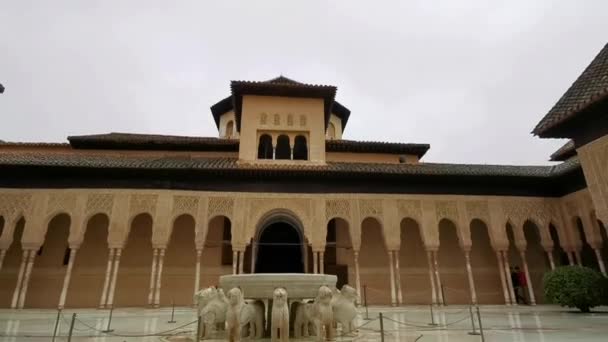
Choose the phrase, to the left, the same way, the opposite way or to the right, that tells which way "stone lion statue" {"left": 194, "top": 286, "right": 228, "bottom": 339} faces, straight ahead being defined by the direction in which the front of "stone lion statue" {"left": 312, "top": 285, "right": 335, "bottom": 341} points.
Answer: to the right

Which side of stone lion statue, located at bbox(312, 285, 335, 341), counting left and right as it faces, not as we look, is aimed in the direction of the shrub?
left

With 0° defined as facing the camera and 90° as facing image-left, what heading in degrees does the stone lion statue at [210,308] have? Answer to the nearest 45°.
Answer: approximately 45°

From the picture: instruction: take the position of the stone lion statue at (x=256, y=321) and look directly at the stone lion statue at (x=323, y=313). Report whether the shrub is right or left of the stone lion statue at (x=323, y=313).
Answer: left

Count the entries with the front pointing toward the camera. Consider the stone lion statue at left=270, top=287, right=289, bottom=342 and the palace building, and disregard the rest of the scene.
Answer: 2

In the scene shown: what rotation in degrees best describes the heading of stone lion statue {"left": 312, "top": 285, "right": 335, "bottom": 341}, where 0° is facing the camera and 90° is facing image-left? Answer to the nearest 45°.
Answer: approximately 315°

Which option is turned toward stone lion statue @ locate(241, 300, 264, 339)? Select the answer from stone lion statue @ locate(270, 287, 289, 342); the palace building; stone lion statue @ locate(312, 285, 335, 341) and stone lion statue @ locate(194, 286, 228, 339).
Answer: the palace building

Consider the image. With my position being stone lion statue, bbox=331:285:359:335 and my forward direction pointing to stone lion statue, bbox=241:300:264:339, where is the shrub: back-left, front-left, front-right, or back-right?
back-right

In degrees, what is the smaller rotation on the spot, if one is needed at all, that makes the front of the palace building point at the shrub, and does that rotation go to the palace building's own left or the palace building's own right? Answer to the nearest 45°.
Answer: approximately 90° to the palace building's own left

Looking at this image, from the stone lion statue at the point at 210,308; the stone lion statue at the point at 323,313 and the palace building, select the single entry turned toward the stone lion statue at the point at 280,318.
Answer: the palace building
